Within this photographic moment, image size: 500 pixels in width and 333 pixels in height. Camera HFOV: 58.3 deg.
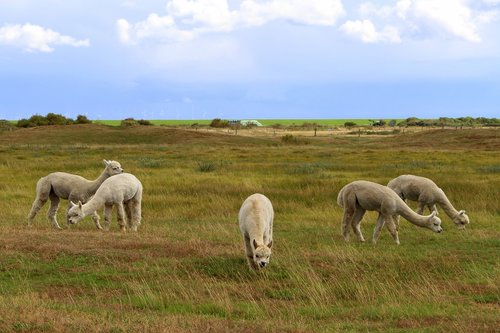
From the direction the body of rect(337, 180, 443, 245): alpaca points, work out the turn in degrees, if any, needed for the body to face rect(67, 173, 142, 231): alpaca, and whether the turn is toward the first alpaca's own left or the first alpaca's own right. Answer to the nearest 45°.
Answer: approximately 180°

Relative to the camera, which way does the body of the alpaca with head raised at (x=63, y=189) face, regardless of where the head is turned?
to the viewer's right

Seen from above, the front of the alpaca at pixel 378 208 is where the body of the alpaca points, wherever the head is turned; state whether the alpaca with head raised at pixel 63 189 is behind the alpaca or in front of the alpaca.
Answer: behind

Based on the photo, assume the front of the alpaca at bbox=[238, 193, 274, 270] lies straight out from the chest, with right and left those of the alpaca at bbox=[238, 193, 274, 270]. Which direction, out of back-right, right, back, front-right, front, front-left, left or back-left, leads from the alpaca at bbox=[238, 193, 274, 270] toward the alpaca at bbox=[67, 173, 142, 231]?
back-right

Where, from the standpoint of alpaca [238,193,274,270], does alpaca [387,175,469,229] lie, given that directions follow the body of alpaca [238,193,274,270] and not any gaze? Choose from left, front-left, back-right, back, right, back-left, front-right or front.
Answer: back-left

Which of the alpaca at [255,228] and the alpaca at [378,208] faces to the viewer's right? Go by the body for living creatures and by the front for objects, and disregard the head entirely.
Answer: the alpaca at [378,208]

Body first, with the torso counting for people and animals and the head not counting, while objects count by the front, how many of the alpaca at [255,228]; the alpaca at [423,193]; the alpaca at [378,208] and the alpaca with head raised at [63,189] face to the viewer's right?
3

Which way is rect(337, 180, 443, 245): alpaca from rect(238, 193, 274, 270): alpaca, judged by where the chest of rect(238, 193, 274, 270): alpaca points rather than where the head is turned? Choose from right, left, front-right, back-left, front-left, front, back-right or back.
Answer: back-left

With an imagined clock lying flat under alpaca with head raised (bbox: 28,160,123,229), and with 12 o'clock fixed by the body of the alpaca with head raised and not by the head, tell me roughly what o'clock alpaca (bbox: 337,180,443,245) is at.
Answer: The alpaca is roughly at 1 o'clock from the alpaca with head raised.

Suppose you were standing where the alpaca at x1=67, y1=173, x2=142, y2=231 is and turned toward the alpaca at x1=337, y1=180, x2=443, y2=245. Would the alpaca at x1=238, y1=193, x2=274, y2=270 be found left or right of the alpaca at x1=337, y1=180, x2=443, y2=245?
right

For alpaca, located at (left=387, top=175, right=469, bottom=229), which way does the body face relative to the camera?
to the viewer's right

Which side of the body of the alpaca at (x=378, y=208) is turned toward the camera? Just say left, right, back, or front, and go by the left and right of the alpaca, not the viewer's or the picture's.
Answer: right
